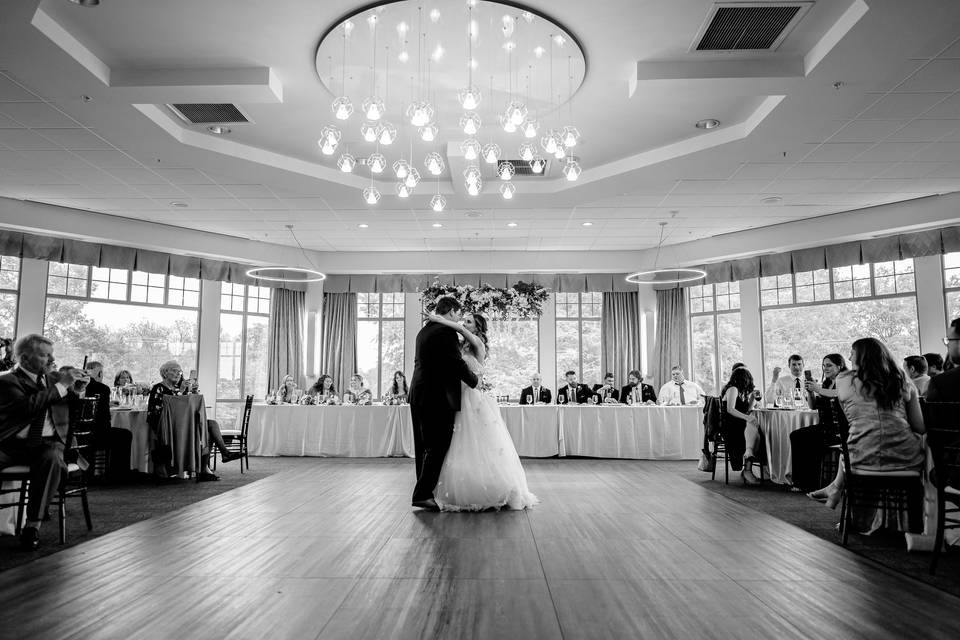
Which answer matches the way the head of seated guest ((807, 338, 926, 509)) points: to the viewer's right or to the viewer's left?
to the viewer's left

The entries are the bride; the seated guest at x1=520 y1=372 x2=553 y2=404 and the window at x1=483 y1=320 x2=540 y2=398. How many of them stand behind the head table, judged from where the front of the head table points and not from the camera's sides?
2

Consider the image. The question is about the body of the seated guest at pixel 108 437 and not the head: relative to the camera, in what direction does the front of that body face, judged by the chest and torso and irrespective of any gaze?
to the viewer's right

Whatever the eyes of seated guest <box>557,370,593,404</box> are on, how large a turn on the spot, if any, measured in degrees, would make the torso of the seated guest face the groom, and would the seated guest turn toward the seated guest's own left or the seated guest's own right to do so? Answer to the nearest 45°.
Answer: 0° — they already face them

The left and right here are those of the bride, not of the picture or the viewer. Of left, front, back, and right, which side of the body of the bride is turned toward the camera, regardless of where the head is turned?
left

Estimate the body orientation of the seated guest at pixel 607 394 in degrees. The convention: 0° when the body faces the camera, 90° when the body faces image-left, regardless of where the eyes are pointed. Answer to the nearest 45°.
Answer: approximately 0°

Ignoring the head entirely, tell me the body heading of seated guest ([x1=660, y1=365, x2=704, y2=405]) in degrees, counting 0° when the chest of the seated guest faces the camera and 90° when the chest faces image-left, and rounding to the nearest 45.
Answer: approximately 0°

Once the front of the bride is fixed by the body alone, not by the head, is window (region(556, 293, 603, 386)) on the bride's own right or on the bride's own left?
on the bride's own right
